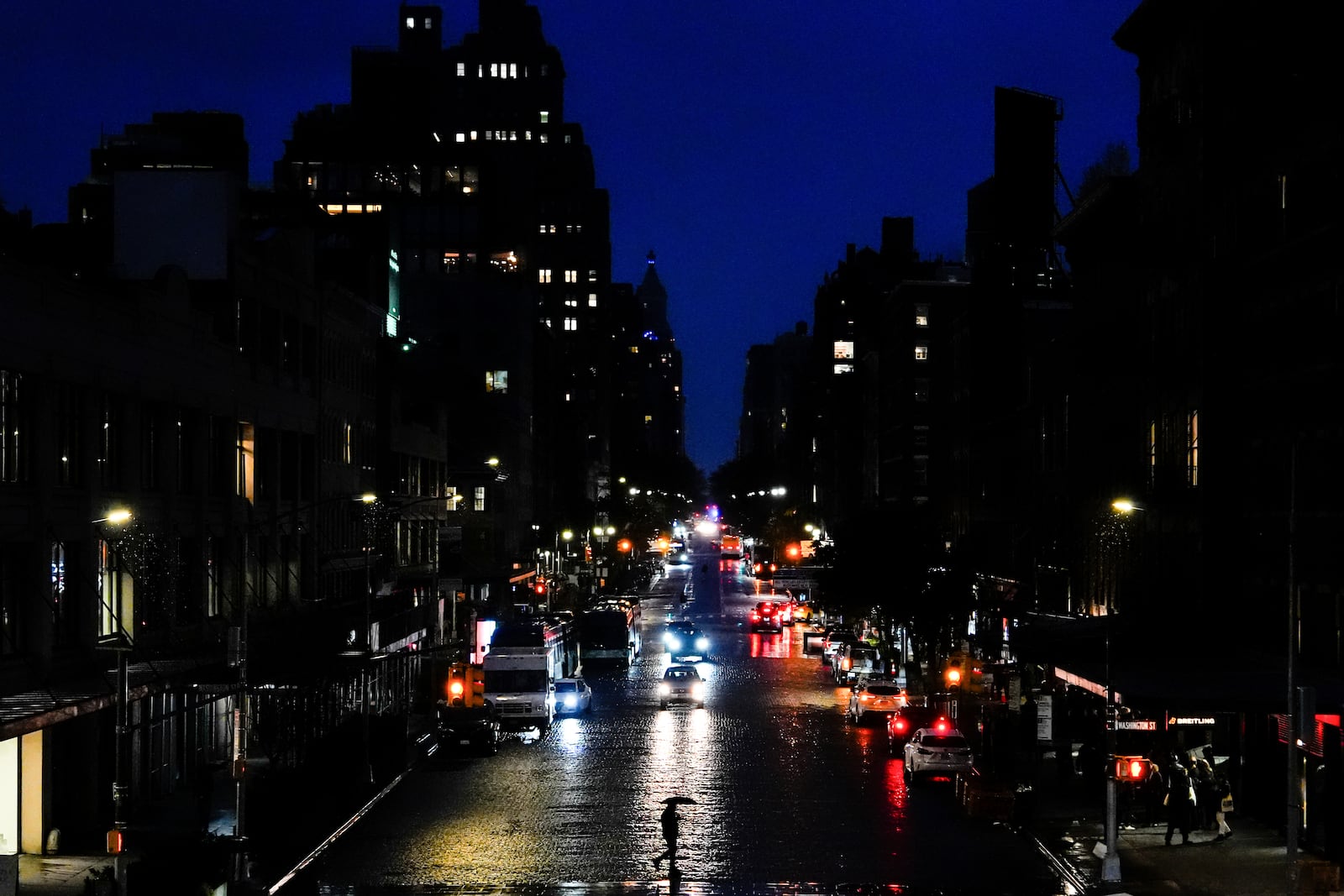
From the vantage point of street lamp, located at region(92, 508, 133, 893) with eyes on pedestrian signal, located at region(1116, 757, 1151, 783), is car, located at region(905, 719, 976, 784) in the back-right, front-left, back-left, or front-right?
front-left

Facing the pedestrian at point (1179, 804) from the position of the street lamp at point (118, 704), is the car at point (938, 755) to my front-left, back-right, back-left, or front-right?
front-left

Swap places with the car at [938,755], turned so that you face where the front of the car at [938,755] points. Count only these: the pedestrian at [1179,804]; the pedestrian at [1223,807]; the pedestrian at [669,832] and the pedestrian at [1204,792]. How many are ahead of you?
0

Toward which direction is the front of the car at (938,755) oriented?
away from the camera

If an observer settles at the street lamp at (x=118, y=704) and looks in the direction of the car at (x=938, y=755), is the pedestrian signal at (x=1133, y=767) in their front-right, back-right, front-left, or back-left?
front-right

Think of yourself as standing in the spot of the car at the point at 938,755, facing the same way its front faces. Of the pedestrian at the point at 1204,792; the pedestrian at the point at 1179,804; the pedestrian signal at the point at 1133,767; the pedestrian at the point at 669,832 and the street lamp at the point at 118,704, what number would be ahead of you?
0

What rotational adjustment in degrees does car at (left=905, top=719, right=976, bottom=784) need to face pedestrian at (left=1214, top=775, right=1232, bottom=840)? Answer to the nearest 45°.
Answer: approximately 135° to its right

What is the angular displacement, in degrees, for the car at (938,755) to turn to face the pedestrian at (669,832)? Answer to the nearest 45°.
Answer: approximately 180°

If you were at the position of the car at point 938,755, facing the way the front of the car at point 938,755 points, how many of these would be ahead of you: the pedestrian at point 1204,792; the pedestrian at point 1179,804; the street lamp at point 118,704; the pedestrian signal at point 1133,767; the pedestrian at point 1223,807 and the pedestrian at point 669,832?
0

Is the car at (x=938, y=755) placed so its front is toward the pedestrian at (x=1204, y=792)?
no

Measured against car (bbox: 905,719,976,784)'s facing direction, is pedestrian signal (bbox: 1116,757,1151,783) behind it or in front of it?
behind

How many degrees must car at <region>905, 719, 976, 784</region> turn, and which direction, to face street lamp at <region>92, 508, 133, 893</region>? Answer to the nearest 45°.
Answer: approximately 135° to its left

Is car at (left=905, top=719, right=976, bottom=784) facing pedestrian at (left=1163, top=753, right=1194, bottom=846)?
no

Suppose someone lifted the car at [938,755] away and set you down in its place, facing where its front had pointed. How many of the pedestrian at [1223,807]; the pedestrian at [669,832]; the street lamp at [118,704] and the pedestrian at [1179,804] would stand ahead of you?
0
